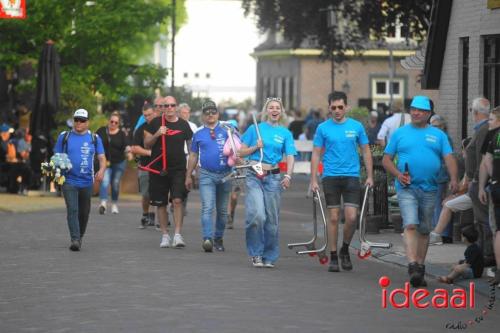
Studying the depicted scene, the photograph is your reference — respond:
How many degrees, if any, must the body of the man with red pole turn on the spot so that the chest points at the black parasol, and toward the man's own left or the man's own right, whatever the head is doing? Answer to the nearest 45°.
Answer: approximately 180°

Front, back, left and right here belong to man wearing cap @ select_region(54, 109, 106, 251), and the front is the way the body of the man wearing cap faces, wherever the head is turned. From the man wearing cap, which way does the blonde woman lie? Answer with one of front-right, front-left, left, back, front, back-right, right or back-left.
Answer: front-left

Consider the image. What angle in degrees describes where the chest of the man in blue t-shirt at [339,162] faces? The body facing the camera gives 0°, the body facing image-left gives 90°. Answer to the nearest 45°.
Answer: approximately 0°

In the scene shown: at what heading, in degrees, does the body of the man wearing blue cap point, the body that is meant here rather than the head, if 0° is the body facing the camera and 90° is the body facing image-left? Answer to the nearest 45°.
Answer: approximately 0°

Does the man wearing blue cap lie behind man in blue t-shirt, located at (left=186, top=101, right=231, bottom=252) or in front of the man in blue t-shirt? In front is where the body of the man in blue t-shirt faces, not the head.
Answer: in front

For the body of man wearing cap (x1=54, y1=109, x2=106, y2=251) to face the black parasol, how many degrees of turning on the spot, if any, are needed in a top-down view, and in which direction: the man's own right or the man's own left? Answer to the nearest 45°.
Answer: approximately 180°

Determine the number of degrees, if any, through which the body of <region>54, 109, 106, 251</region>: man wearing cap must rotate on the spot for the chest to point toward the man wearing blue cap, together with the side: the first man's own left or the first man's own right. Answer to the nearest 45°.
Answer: approximately 45° to the first man's own left

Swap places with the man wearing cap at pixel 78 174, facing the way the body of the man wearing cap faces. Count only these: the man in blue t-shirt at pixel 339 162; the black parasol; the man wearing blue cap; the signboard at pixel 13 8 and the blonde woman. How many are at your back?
2
